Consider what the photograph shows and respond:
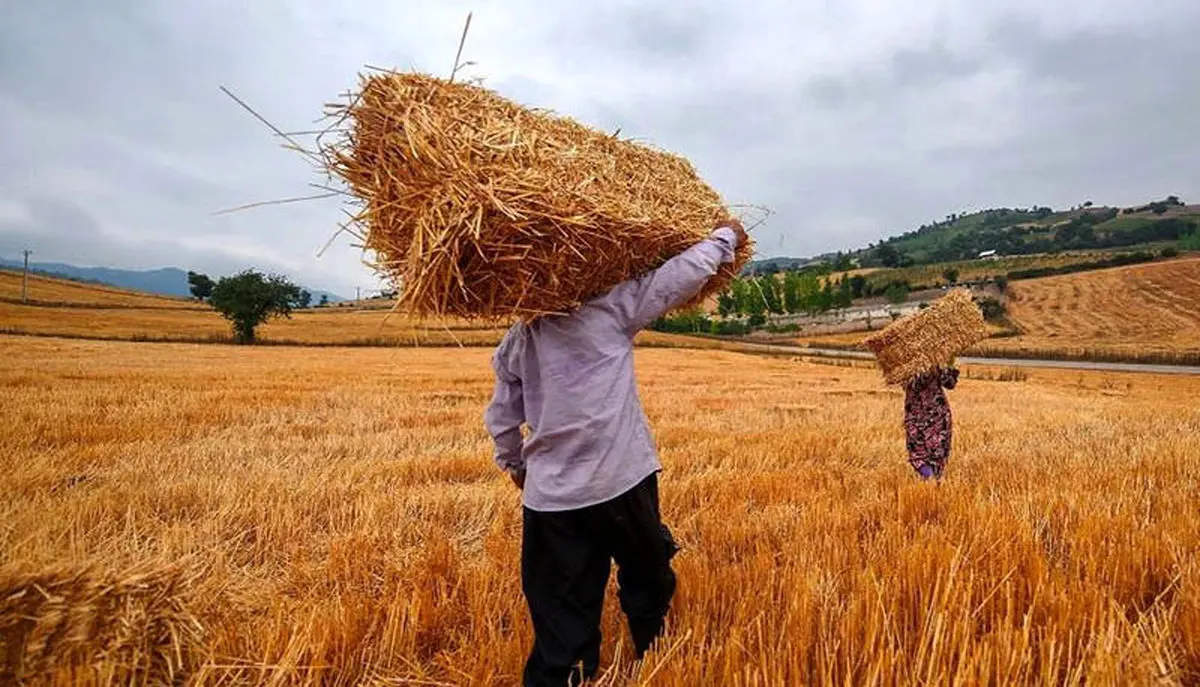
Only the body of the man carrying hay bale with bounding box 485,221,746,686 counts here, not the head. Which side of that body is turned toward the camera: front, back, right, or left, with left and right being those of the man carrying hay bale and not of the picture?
back

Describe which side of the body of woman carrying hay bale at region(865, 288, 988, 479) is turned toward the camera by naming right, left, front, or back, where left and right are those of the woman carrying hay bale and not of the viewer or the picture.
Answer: back

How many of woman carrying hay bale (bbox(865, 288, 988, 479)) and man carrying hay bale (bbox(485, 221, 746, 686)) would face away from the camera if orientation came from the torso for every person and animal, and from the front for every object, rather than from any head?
2

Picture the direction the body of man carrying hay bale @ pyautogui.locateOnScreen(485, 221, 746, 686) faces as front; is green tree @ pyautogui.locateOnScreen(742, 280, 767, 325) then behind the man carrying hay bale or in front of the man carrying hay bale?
in front

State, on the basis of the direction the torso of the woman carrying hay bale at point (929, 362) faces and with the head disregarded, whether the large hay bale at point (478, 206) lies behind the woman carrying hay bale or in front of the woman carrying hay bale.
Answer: behind
